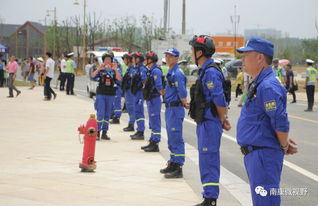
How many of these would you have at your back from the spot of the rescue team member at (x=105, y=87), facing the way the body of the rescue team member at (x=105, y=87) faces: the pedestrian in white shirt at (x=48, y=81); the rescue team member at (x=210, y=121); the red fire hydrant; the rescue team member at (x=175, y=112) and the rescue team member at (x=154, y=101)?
1

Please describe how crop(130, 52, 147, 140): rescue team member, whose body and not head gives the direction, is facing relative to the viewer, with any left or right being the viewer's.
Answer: facing to the left of the viewer

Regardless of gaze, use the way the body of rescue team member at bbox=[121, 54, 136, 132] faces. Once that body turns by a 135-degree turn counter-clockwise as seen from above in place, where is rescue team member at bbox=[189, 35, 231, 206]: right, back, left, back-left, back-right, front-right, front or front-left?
front-right

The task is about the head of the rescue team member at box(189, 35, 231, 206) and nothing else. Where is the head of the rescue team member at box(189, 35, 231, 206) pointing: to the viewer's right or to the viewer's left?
to the viewer's left

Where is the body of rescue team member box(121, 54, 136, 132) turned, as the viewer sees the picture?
to the viewer's left

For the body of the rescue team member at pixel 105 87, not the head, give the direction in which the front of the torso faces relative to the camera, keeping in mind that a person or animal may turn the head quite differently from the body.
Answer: toward the camera

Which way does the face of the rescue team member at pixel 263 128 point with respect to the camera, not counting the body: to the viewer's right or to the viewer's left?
to the viewer's left

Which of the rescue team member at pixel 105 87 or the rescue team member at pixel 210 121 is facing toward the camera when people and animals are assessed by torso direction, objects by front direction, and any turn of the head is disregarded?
the rescue team member at pixel 105 87

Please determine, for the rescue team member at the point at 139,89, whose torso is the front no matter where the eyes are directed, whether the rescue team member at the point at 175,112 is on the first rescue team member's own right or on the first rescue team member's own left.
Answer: on the first rescue team member's own left

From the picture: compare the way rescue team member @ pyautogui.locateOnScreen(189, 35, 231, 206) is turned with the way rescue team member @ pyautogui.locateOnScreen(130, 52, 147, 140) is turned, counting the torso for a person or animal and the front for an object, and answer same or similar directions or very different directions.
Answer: same or similar directions

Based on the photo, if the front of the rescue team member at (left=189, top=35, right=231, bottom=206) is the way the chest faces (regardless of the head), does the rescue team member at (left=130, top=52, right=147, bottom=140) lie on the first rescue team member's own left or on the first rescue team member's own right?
on the first rescue team member's own right

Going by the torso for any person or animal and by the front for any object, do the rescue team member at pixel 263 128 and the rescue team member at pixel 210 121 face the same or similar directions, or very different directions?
same or similar directions
